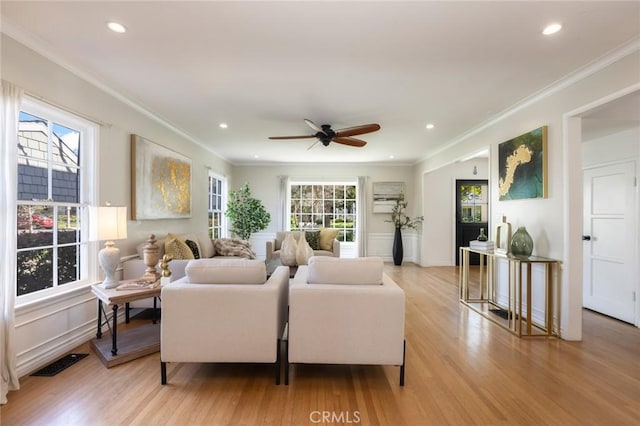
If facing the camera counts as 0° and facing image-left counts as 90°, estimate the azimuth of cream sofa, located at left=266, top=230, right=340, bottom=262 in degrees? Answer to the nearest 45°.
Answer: approximately 0°

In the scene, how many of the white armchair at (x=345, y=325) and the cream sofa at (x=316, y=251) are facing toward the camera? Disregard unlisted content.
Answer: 1

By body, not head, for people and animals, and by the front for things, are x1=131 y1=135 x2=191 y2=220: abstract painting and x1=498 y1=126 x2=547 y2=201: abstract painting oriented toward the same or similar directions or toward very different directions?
very different directions

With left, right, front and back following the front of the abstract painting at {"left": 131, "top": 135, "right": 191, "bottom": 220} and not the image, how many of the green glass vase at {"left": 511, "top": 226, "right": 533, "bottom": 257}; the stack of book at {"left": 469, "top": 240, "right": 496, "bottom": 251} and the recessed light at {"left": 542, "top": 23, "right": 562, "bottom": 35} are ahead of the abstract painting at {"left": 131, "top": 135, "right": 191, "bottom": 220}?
3

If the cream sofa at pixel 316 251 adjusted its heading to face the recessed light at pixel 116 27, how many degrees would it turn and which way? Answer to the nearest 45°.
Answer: approximately 45° to its right

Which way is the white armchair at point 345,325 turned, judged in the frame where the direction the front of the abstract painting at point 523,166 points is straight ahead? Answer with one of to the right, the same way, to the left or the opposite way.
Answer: to the right

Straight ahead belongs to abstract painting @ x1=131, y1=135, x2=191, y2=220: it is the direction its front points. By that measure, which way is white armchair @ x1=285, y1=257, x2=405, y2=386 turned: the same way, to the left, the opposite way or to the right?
to the left

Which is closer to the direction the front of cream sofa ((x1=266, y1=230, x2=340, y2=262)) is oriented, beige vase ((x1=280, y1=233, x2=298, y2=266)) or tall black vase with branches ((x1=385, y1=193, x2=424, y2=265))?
the beige vase

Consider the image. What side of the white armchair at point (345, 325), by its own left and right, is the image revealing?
back

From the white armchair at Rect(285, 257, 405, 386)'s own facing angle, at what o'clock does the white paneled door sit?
The white paneled door is roughly at 2 o'clock from the white armchair.
